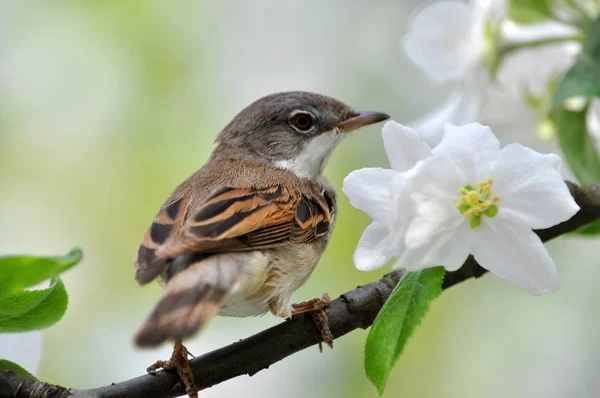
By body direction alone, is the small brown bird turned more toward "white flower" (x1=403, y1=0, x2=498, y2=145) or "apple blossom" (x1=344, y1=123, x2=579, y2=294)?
the white flower

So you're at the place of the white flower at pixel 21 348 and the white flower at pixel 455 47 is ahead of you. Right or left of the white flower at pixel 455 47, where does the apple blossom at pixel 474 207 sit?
right

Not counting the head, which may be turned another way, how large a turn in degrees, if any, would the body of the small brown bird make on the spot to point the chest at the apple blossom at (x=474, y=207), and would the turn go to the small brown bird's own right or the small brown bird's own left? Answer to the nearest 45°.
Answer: approximately 90° to the small brown bird's own right

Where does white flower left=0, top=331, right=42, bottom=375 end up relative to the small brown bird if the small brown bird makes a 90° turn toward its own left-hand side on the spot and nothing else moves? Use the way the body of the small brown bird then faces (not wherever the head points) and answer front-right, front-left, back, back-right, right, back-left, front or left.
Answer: left

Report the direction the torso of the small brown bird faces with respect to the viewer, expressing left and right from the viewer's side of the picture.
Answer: facing away from the viewer and to the right of the viewer
